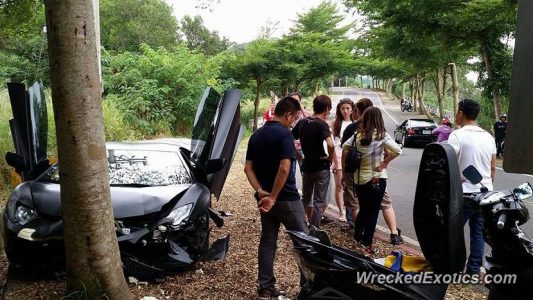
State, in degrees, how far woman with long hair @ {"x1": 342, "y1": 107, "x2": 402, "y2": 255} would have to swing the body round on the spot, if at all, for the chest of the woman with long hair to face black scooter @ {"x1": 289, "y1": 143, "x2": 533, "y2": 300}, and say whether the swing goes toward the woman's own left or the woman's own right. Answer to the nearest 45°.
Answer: approximately 180°

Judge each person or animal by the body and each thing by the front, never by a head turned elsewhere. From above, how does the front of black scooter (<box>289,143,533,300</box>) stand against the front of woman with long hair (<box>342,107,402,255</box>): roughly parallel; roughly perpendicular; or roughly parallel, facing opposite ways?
roughly perpendicular

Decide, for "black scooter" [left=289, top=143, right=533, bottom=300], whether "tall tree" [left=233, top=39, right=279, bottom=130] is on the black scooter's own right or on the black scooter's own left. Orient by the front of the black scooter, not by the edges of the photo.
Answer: on the black scooter's own left

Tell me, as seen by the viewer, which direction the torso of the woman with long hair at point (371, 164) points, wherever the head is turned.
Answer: away from the camera

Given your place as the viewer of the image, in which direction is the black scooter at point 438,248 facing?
facing to the right of the viewer

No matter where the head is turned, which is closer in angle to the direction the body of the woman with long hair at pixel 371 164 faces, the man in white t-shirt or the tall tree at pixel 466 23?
the tall tree

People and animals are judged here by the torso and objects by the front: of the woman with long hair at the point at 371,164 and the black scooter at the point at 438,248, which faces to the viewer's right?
the black scooter

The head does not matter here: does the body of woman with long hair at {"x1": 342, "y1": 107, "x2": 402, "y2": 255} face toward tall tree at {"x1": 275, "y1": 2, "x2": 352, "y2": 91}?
yes

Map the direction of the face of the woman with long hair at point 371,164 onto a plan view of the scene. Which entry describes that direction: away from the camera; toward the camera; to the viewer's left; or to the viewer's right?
away from the camera
